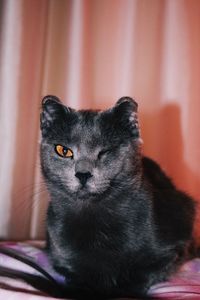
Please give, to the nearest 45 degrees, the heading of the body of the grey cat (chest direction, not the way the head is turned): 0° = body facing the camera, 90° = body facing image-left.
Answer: approximately 45°
